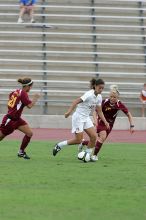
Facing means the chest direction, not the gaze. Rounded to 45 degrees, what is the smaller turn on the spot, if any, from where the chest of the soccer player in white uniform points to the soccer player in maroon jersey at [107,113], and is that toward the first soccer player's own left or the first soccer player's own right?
approximately 90° to the first soccer player's own left

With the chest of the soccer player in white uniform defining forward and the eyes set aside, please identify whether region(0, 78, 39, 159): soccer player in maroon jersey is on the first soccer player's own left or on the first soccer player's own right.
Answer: on the first soccer player's own right
